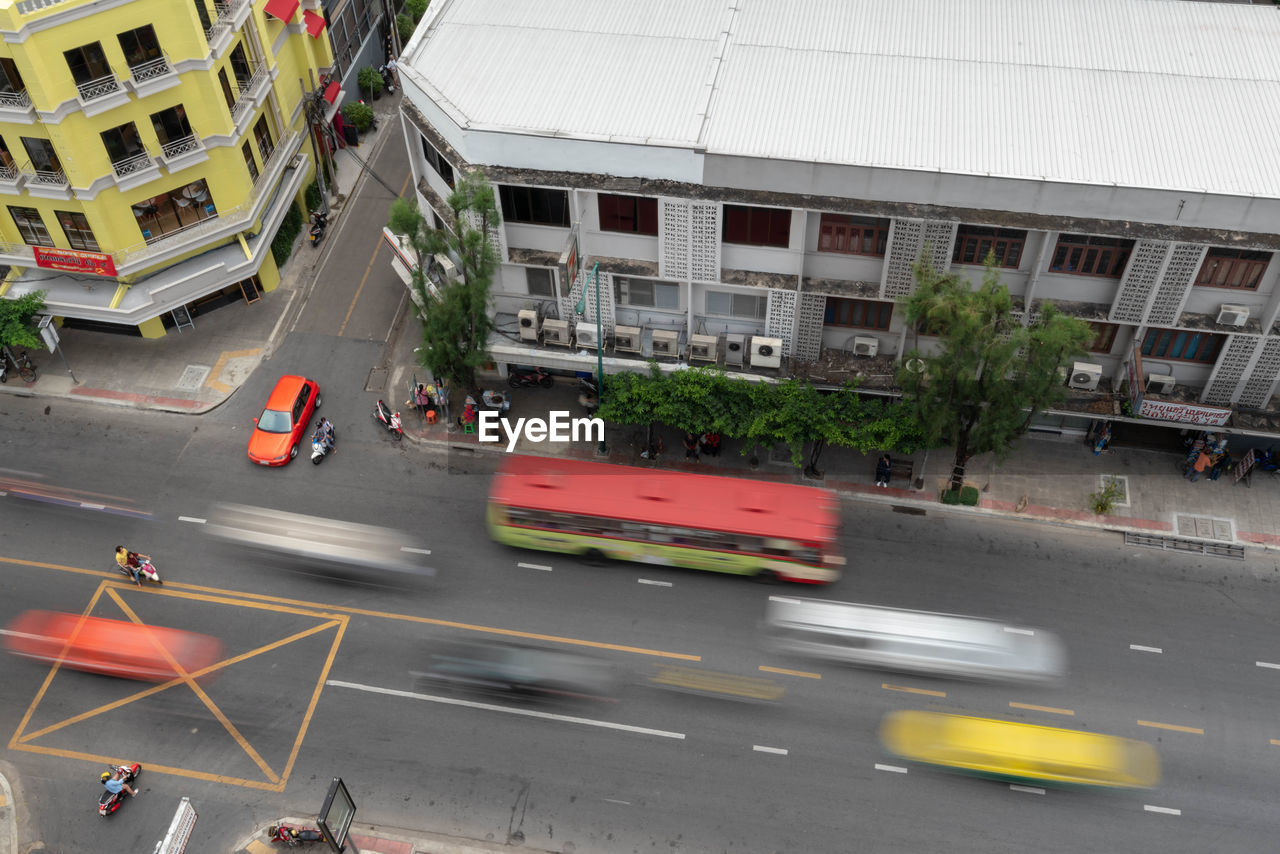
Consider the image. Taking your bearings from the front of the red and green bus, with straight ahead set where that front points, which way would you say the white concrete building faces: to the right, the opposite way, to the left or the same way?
to the right

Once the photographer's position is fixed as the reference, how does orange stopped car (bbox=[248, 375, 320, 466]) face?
facing the viewer and to the left of the viewer

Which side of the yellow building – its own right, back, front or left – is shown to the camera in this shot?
front

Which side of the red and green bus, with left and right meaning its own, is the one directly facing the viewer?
right

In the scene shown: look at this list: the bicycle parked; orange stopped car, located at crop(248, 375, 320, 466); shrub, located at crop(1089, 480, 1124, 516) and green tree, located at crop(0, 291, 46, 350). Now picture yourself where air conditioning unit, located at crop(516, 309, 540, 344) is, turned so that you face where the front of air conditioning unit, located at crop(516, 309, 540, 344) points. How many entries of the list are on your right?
3

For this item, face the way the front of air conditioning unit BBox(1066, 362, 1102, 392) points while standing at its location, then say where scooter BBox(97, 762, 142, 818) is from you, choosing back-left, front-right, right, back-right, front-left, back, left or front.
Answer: front-right

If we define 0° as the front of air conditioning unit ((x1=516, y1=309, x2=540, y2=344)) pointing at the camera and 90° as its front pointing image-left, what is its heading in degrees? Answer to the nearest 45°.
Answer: approximately 0°

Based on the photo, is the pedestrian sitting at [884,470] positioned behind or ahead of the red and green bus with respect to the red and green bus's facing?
ahead

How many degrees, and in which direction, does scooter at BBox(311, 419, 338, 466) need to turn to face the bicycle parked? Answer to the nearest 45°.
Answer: approximately 90° to its right

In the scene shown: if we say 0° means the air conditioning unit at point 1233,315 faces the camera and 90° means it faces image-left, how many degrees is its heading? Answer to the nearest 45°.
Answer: approximately 0°

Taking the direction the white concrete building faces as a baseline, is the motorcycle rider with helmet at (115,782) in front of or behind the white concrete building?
in front

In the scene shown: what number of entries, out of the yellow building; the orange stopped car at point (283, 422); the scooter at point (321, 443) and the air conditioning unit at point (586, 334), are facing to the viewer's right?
0

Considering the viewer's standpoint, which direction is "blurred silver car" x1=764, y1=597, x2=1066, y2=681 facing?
facing to the right of the viewer
